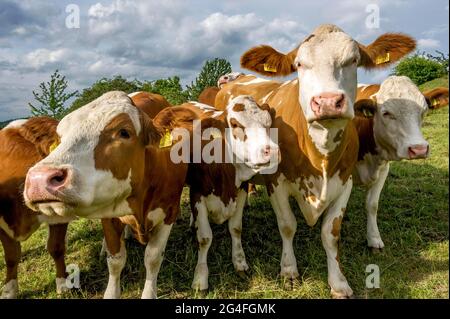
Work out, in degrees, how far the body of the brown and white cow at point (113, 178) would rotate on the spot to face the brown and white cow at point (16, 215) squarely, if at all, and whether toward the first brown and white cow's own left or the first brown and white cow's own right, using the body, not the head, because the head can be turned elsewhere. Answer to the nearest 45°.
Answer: approximately 90° to the first brown and white cow's own right

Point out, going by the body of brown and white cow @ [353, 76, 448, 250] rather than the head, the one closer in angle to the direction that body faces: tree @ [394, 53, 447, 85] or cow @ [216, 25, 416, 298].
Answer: the cow

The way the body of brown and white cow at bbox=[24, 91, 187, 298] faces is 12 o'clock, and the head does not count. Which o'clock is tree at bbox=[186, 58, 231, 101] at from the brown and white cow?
The tree is roughly at 5 o'clock from the brown and white cow.

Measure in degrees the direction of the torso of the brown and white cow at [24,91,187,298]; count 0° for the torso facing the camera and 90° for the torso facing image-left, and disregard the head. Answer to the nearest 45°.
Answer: approximately 45°

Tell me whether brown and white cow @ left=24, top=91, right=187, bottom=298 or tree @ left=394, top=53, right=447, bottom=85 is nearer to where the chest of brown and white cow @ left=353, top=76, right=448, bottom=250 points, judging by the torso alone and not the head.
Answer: the brown and white cow

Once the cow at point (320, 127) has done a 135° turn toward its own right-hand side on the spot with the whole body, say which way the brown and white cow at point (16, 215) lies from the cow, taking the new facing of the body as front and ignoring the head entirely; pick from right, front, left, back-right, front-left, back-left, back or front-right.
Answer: front

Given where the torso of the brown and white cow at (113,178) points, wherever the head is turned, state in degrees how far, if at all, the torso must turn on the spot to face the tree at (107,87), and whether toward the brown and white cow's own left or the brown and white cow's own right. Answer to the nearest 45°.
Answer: approximately 135° to the brown and white cow's own right

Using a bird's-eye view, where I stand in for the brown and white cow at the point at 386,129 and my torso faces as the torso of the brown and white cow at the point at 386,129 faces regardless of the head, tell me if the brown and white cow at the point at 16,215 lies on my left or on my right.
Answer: on my right
